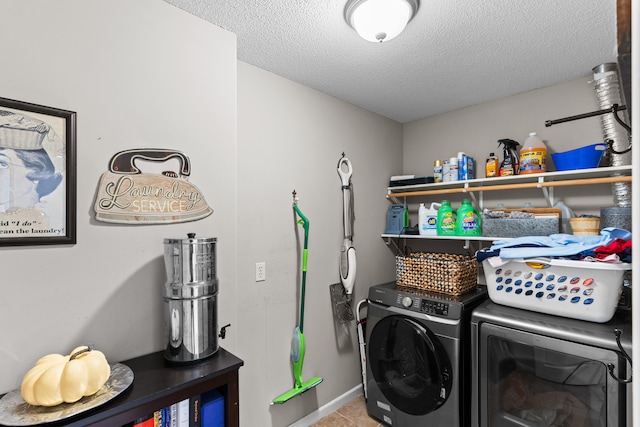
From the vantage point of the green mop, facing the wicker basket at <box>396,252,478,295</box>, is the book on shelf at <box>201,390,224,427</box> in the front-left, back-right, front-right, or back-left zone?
back-right

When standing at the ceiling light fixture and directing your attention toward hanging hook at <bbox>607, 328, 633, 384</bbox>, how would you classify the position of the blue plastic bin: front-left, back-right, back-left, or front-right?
front-left

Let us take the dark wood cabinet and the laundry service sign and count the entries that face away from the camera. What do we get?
0

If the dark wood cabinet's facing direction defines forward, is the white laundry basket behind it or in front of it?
in front

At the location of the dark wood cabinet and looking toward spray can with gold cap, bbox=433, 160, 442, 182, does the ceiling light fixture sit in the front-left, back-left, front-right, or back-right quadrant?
front-right

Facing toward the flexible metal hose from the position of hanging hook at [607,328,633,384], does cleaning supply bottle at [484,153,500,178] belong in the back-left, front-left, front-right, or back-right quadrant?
front-left

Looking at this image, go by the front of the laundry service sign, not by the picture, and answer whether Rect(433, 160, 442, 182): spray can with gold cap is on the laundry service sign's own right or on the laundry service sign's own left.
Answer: on the laundry service sign's own left

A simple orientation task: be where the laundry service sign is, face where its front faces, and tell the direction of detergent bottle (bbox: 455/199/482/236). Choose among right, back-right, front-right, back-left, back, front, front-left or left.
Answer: left

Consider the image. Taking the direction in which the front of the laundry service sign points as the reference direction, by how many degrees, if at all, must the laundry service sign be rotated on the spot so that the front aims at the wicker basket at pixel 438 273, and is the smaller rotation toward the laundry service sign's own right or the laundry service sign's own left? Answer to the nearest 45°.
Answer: approximately 90° to the laundry service sign's own left

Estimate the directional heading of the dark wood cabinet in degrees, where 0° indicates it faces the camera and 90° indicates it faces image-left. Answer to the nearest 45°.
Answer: approximately 315°

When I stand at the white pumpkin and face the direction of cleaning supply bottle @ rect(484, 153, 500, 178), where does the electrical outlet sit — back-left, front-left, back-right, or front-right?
front-left
